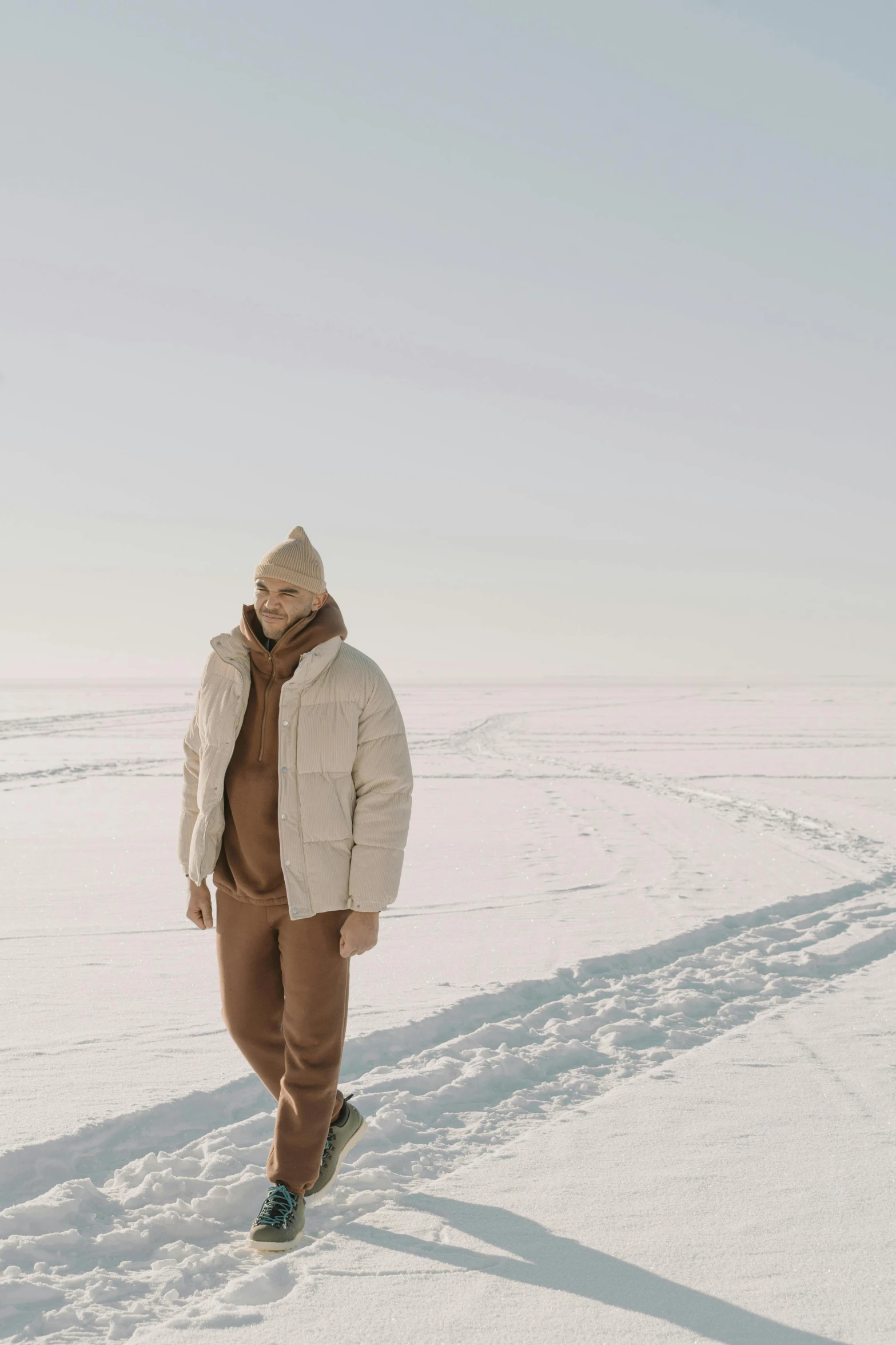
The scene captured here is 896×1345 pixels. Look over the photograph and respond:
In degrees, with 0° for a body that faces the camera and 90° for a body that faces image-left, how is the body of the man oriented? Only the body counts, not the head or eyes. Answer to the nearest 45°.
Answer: approximately 45°
